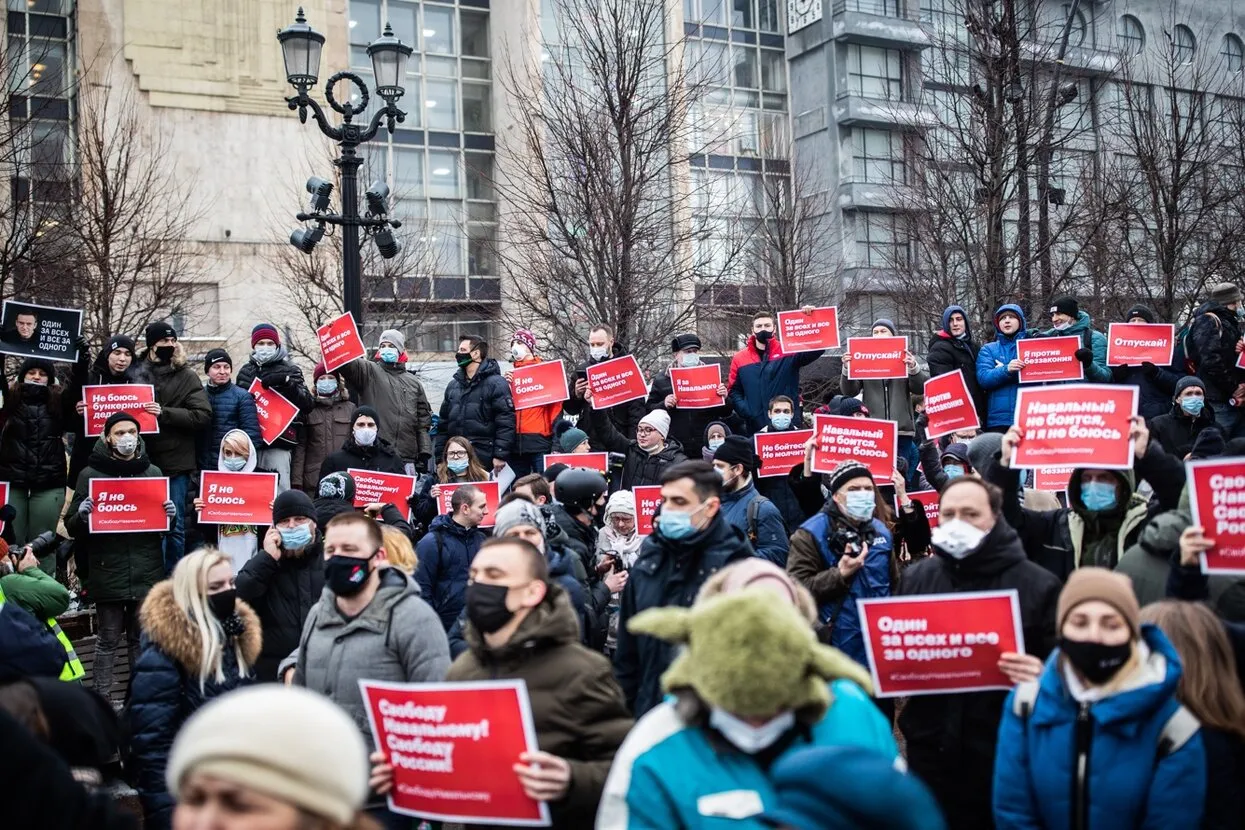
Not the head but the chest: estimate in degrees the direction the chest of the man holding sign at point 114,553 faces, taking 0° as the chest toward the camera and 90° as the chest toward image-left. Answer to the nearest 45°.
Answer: approximately 0°

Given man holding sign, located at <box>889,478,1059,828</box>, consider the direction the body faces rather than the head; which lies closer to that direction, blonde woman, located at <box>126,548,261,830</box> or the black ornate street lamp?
the blonde woman

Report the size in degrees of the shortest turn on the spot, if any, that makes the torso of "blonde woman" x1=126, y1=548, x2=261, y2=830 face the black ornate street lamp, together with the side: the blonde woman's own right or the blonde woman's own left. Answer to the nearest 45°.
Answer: approximately 135° to the blonde woman's own left

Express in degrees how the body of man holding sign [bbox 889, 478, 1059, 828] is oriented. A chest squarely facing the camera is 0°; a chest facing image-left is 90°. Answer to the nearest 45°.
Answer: approximately 45°

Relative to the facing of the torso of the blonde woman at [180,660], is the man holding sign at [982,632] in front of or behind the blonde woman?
in front

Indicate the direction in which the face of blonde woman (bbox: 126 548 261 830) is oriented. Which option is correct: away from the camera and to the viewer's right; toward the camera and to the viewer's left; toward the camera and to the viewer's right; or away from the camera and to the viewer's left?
toward the camera and to the viewer's right

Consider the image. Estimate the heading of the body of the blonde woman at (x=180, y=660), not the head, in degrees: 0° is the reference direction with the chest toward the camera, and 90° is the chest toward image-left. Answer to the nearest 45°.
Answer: approximately 315°

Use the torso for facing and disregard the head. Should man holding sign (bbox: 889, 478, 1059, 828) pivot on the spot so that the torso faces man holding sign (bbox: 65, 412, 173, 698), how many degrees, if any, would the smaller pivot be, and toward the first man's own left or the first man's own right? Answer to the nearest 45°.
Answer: approximately 90° to the first man's own right

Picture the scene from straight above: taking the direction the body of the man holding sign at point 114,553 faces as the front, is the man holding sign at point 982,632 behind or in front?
in front

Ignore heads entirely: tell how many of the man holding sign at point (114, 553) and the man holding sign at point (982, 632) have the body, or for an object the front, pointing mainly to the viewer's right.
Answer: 0
